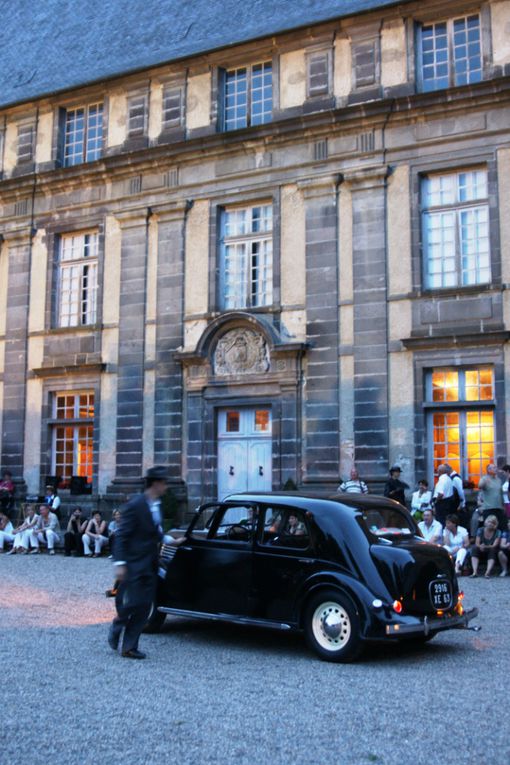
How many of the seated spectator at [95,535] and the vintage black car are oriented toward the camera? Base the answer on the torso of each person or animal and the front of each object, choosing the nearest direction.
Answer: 1

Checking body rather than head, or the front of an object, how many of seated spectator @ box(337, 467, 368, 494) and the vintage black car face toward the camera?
1

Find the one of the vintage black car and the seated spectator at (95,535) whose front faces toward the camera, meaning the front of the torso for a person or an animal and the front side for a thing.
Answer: the seated spectator

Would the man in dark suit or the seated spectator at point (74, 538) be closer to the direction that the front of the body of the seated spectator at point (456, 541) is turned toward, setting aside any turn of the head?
the man in dark suit

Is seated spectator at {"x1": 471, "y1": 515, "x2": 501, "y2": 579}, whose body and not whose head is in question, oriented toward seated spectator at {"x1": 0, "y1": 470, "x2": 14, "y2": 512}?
no

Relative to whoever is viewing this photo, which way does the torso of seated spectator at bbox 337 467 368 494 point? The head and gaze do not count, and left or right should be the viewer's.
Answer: facing the viewer

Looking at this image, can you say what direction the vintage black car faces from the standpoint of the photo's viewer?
facing away from the viewer and to the left of the viewer

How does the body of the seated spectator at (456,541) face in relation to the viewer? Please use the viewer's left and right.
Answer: facing the viewer and to the left of the viewer

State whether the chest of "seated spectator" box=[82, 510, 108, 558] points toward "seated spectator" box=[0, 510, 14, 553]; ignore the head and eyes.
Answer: no

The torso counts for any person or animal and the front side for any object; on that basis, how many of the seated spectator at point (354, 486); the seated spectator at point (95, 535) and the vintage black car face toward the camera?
2
